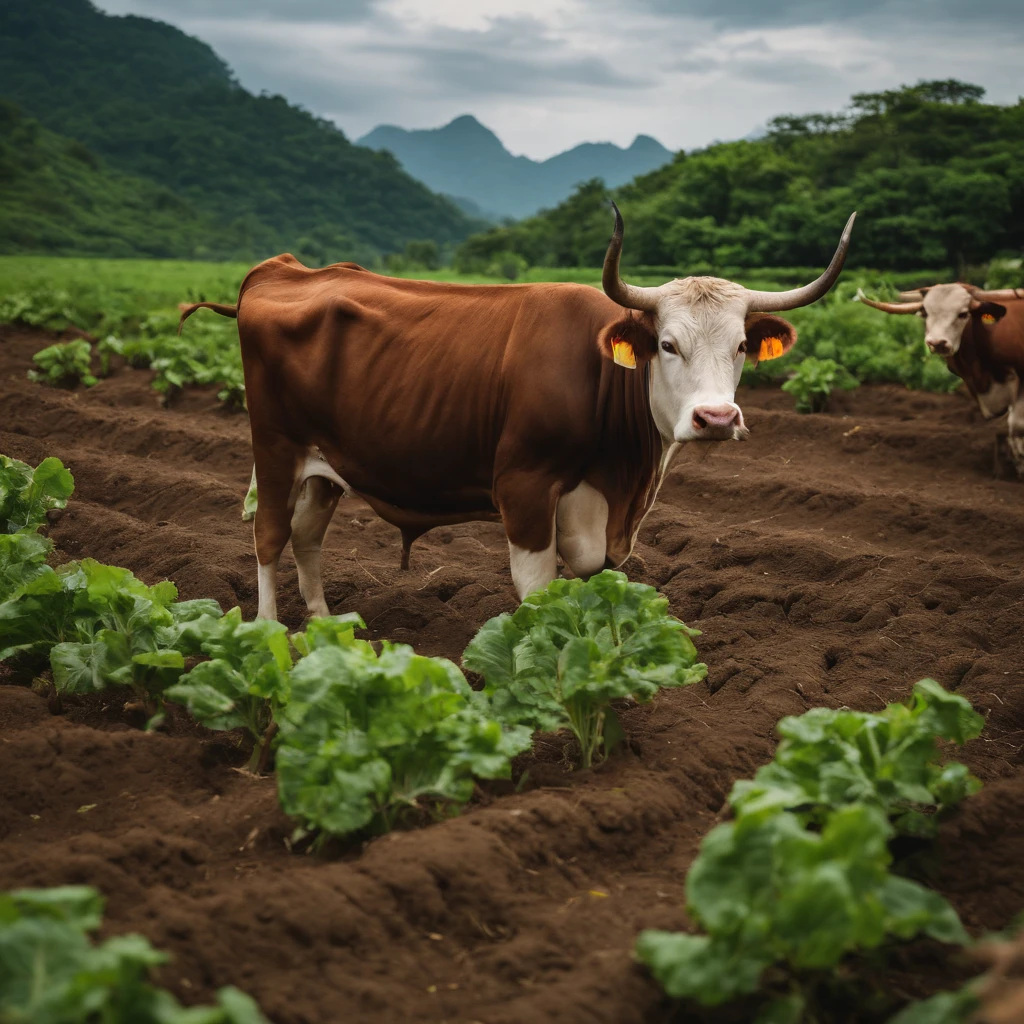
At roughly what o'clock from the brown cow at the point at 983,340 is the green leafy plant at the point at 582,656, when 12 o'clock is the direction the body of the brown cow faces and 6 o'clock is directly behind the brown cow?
The green leafy plant is roughly at 11 o'clock from the brown cow.

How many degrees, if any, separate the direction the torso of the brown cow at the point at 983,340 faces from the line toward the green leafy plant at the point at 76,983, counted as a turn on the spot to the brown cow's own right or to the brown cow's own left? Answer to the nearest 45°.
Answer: approximately 45° to the brown cow's own left

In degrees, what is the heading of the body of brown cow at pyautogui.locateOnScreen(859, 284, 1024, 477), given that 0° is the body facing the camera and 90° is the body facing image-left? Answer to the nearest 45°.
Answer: approximately 45°

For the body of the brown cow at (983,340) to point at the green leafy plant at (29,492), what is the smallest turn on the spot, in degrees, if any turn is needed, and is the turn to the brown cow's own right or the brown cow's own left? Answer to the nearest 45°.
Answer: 0° — it already faces it

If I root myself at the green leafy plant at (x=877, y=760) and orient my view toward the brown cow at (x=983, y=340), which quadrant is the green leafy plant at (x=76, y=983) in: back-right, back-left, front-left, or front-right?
back-left

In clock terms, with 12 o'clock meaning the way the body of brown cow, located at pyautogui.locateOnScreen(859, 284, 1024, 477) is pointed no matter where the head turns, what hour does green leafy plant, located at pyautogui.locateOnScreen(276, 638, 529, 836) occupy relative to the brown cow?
The green leafy plant is roughly at 11 o'clock from the brown cow.
